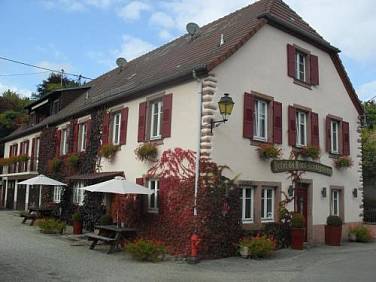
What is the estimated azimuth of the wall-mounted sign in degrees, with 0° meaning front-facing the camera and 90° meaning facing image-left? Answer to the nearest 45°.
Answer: approximately 315°

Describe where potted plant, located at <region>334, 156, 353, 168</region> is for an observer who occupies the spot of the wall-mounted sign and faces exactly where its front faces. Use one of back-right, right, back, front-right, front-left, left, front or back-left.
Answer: left

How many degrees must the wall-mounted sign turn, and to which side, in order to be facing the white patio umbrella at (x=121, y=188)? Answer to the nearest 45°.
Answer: approximately 90° to its right

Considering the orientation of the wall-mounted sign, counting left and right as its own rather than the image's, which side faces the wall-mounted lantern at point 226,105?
right

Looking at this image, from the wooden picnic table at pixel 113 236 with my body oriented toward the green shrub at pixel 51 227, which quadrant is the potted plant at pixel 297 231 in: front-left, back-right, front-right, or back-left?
back-right

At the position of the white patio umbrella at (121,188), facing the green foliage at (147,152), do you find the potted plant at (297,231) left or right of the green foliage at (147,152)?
right

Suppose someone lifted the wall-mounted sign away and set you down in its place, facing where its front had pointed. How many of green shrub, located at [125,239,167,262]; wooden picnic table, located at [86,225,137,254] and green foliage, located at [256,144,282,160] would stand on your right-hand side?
3

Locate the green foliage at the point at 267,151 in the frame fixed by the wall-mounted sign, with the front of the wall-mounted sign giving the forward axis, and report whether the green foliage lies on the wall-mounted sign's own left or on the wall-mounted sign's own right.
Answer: on the wall-mounted sign's own right

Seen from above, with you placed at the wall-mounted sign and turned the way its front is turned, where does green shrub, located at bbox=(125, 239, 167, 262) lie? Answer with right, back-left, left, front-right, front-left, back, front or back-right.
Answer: right
